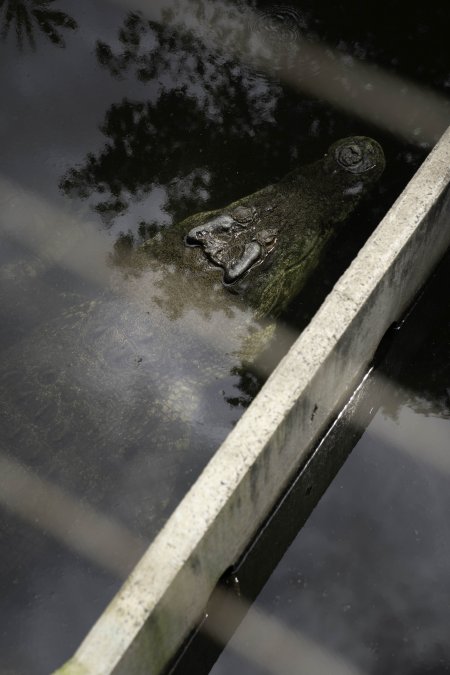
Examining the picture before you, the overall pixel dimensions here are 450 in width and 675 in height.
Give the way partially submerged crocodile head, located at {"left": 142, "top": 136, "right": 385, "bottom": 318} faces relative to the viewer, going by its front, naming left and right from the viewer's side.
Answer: facing away from the viewer and to the right of the viewer

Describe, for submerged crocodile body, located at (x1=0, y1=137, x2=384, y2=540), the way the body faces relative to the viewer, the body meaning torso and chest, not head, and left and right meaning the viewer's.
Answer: facing away from the viewer and to the right of the viewer
